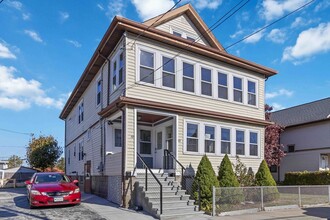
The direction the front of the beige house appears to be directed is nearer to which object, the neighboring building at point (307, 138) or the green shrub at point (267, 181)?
the green shrub

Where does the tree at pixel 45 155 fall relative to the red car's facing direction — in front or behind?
behind

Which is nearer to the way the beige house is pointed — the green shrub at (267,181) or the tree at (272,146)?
the green shrub

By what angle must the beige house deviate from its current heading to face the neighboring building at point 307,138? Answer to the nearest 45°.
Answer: approximately 90° to its left

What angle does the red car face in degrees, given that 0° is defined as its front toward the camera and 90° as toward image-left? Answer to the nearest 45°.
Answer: approximately 0°

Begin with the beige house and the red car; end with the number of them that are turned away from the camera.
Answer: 0

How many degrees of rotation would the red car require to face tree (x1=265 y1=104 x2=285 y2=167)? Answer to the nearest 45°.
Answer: approximately 135° to its left

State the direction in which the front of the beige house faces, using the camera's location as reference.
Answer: facing the viewer and to the right of the viewer

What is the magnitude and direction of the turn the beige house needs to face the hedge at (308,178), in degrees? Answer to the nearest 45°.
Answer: approximately 90° to its left
